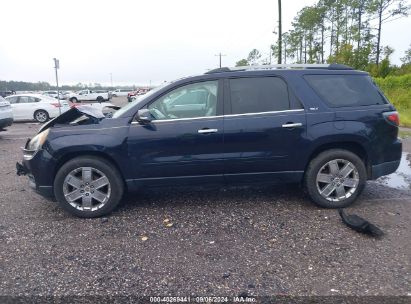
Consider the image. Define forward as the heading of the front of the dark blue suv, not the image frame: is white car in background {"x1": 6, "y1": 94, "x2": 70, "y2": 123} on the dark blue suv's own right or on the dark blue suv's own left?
on the dark blue suv's own right

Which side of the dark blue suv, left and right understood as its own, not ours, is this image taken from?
left

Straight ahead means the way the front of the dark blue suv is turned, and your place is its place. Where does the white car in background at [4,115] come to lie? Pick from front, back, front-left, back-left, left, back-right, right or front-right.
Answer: front-right
